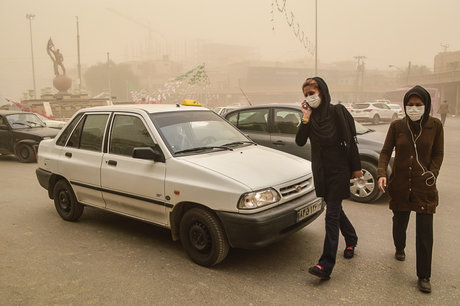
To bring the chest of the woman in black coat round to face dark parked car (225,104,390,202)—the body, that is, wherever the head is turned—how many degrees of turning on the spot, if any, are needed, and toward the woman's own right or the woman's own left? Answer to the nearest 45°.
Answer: approximately 135° to the woman's own right

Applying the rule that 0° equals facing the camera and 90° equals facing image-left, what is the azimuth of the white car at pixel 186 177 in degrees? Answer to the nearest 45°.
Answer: approximately 315°

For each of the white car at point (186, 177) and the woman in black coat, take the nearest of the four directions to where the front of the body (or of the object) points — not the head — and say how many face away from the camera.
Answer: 0

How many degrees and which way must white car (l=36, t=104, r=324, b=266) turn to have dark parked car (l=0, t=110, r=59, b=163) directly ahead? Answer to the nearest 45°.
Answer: approximately 180°

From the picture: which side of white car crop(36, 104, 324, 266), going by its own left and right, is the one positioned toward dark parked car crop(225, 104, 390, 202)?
left

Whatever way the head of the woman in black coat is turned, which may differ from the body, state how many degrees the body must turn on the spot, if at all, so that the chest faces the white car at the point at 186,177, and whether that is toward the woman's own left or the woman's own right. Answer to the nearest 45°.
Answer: approximately 45° to the woman's own right

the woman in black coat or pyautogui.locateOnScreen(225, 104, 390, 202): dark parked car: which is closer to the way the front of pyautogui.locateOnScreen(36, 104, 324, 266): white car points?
the woman in black coat

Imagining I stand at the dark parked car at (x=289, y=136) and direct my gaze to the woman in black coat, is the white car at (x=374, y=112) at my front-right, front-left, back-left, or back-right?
back-left

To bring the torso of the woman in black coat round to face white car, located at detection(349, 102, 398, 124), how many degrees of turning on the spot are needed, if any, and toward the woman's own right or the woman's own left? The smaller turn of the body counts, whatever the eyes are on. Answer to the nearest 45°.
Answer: approximately 135° to the woman's own right

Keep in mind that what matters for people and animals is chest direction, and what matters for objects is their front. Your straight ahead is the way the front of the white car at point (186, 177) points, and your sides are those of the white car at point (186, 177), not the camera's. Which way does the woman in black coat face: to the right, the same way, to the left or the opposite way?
to the right

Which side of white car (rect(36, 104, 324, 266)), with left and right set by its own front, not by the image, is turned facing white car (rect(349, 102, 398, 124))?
left
